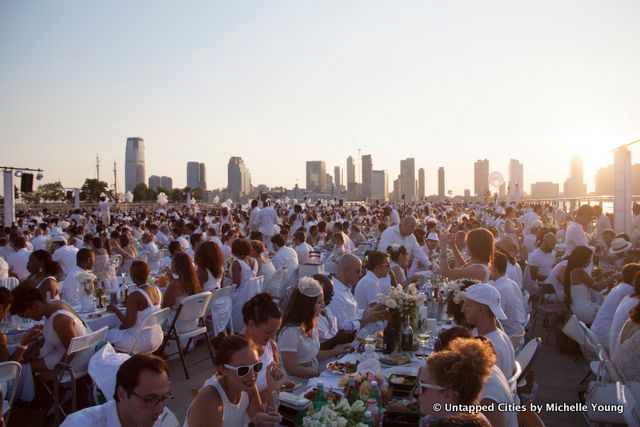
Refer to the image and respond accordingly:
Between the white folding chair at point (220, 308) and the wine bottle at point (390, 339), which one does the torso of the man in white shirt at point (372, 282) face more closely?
the wine bottle

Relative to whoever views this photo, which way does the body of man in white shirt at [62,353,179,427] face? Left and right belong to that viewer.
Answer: facing the viewer and to the right of the viewer

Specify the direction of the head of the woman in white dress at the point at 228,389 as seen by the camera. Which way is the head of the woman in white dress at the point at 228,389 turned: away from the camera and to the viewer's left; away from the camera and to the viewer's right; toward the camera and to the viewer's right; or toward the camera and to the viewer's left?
toward the camera and to the viewer's right

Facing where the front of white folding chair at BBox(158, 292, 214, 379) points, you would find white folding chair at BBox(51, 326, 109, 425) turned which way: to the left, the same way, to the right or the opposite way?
the same way

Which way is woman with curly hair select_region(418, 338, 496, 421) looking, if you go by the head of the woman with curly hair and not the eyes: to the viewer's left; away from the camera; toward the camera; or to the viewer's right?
to the viewer's left

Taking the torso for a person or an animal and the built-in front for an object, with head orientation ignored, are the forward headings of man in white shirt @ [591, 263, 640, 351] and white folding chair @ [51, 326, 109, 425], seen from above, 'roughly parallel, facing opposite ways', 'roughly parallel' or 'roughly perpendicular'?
roughly parallel, facing opposite ways
